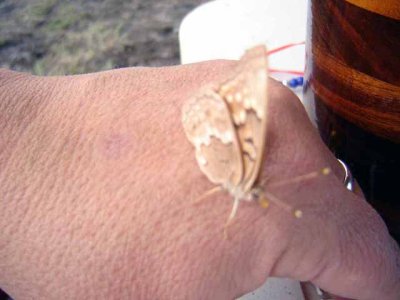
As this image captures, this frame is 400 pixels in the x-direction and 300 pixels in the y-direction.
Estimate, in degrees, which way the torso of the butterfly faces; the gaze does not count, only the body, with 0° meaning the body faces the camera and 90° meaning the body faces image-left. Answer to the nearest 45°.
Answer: approximately 270°
